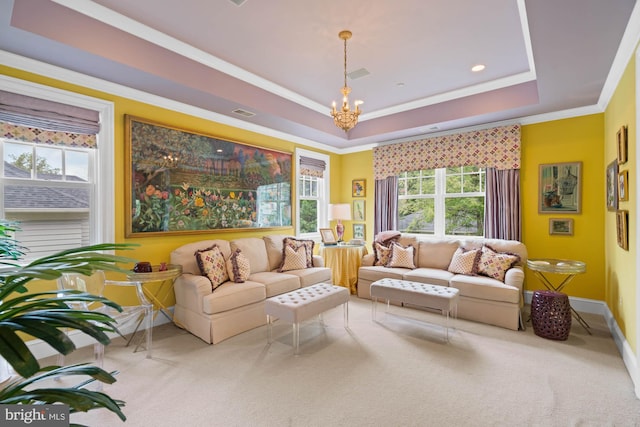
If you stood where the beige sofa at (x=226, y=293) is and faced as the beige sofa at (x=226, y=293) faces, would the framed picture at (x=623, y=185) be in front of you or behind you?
in front

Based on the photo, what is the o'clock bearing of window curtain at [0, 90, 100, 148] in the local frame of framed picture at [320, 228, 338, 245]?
The window curtain is roughly at 3 o'clock from the framed picture.

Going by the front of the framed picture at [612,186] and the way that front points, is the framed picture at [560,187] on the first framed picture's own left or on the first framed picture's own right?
on the first framed picture's own right

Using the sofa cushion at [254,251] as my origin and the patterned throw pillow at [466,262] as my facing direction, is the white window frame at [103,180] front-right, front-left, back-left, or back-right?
back-right

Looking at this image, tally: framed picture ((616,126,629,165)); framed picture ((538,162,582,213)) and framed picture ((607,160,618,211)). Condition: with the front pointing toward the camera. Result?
1

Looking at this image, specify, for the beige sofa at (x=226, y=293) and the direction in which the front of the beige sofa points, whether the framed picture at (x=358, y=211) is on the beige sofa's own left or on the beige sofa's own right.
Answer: on the beige sofa's own left

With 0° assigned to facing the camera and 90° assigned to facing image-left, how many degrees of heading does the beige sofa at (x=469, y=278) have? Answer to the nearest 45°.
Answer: approximately 45°

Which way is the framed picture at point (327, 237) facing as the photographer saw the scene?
facing the viewer and to the right of the viewer

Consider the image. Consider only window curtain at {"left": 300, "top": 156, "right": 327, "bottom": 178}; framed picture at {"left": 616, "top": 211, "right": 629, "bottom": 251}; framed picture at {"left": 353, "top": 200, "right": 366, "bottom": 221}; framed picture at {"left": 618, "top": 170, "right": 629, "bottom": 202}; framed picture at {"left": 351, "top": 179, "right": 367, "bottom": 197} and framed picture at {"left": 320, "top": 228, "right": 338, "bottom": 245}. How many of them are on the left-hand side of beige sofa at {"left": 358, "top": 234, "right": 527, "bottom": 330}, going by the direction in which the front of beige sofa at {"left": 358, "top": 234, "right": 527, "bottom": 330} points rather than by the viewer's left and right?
2

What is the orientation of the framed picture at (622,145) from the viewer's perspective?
to the viewer's left

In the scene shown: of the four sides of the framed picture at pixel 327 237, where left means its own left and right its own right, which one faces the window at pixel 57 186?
right

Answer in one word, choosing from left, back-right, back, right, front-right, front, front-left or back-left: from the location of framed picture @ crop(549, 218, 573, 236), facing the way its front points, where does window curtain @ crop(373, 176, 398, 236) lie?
right

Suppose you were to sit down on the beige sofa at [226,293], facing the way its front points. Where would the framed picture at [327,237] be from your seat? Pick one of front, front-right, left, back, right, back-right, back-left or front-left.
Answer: left

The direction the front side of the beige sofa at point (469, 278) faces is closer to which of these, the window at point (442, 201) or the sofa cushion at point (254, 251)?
the sofa cushion

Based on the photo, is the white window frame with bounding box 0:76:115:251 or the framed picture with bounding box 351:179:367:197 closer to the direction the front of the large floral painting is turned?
the framed picture

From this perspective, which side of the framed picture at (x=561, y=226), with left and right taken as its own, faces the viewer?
front
